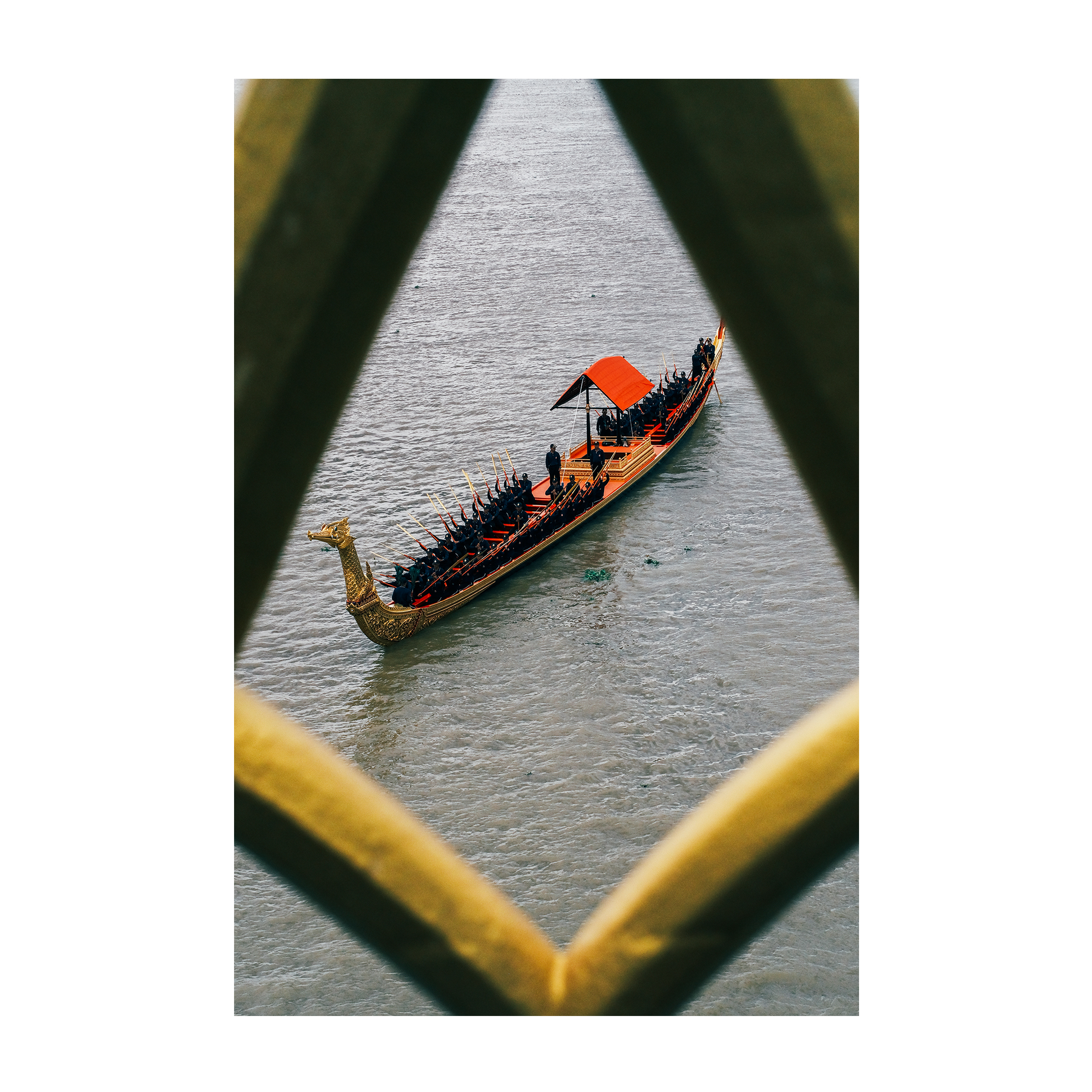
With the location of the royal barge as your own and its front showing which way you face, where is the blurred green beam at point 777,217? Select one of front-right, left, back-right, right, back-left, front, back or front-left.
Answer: front-left

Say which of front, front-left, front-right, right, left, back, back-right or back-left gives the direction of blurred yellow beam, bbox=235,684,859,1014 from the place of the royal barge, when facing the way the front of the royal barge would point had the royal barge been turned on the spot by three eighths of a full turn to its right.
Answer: back

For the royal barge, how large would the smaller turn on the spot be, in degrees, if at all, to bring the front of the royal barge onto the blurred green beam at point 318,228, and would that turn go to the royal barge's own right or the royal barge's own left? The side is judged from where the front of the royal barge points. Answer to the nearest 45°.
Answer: approximately 45° to the royal barge's own left

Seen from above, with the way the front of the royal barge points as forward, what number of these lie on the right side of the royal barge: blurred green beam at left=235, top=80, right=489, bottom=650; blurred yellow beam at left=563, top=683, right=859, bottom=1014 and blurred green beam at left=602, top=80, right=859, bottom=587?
0

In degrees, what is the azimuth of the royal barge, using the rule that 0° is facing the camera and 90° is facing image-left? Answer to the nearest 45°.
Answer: approximately 45°

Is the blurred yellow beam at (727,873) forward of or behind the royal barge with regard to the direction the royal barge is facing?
forward
